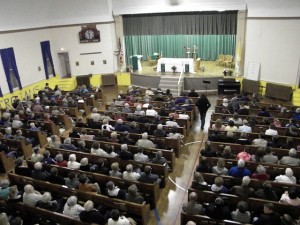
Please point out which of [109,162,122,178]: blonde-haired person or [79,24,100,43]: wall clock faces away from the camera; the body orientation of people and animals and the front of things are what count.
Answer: the blonde-haired person

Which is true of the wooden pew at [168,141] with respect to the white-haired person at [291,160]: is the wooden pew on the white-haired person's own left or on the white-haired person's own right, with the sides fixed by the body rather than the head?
on the white-haired person's own left

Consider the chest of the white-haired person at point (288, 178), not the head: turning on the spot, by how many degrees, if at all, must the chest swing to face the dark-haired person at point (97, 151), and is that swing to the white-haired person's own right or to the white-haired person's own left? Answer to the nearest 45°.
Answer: approximately 90° to the white-haired person's own left

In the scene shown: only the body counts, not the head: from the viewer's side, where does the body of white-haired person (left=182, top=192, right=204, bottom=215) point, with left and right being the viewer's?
facing away from the viewer

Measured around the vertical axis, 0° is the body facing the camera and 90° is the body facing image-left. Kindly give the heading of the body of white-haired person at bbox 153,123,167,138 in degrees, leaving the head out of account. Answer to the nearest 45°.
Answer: approximately 180°

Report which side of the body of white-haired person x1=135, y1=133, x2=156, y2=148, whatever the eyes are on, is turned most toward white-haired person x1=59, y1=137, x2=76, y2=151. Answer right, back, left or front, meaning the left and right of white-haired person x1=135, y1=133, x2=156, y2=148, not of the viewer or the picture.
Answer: left

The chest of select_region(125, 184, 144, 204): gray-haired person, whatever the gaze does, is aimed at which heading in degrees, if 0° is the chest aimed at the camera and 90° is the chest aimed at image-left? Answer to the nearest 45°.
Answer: approximately 180°

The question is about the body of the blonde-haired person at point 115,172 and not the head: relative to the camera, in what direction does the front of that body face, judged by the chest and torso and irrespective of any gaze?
away from the camera

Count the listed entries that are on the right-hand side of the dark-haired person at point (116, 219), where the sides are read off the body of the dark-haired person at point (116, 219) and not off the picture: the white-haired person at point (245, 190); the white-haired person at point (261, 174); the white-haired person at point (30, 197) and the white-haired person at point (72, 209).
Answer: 2

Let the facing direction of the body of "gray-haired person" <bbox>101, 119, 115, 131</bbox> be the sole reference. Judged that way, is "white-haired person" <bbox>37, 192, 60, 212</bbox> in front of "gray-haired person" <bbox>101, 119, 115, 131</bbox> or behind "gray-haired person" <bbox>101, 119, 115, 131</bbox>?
behind

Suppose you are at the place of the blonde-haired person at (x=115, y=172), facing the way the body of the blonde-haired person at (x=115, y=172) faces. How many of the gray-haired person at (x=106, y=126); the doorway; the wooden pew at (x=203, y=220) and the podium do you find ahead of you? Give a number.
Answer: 3

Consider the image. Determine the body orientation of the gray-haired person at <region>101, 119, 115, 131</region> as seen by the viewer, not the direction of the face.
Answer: away from the camera

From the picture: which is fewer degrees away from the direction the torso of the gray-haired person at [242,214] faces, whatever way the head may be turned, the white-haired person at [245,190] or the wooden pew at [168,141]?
the white-haired person

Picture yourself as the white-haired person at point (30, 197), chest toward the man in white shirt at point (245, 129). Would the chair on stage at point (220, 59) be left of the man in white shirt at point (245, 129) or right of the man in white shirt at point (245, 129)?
left

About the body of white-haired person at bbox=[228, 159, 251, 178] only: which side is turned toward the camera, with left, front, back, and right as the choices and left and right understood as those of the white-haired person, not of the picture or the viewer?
back

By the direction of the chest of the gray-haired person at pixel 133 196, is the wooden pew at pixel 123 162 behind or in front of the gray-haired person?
in front

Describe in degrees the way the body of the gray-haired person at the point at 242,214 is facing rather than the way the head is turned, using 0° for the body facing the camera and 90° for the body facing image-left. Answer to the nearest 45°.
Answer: approximately 180°
